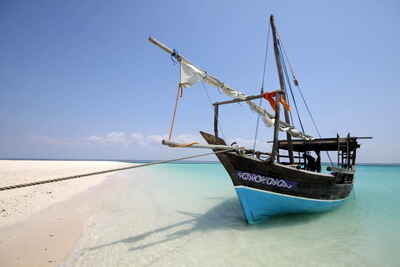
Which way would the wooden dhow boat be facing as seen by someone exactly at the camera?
facing the viewer and to the left of the viewer
